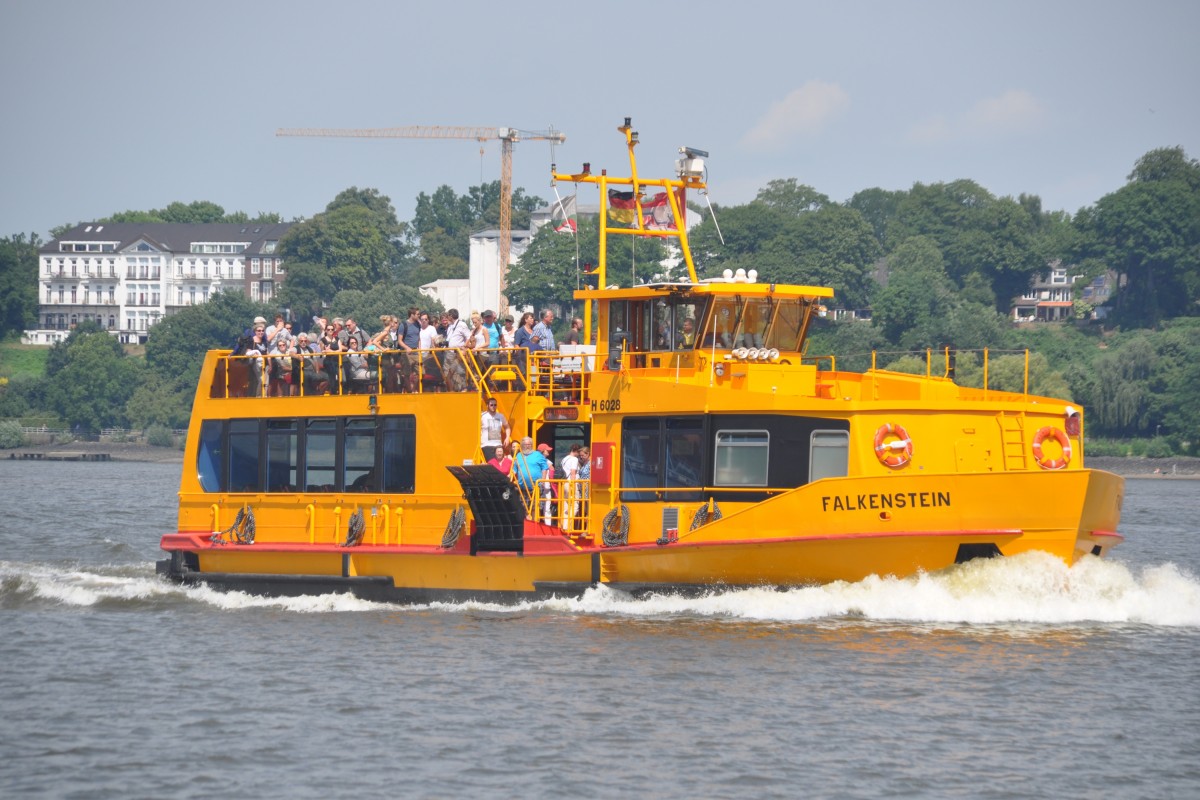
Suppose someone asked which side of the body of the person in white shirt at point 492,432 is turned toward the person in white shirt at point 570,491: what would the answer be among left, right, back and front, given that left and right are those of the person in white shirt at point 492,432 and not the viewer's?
left

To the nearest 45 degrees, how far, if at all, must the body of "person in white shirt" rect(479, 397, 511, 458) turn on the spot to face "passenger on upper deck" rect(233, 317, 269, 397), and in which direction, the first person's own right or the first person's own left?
approximately 135° to the first person's own right

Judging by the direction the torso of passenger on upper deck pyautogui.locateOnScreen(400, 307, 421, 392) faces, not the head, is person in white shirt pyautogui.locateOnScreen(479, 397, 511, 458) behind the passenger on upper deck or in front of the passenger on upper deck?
in front

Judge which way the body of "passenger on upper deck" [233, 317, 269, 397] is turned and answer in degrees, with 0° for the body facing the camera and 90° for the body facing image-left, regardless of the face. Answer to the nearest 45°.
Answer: approximately 315°

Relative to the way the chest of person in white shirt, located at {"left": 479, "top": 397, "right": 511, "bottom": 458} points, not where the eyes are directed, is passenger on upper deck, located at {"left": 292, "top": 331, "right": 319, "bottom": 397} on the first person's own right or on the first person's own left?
on the first person's own right

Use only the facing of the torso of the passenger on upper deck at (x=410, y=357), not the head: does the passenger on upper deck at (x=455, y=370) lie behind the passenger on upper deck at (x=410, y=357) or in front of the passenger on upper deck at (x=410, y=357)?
in front

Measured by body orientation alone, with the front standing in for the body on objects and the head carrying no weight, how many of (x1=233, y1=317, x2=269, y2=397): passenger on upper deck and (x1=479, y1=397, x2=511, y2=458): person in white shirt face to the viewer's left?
0

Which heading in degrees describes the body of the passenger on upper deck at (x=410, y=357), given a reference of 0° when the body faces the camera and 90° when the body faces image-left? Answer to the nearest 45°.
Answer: approximately 315°

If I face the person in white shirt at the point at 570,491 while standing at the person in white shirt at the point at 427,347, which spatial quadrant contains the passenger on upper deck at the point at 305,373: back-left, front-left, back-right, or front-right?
back-right

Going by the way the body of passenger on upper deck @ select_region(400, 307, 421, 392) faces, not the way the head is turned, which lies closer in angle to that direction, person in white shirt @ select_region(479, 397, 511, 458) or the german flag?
the person in white shirt
